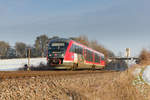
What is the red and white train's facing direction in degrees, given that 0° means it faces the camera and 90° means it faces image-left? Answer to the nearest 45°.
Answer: approximately 45°
